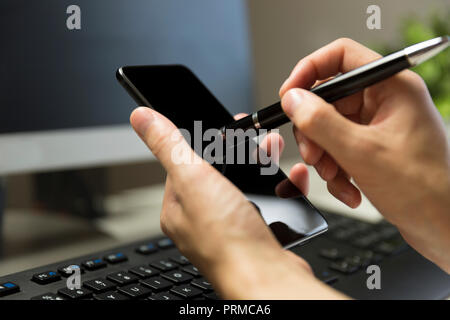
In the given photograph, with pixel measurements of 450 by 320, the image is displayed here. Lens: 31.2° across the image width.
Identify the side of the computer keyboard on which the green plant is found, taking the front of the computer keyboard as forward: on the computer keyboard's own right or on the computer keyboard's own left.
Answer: on the computer keyboard's own left

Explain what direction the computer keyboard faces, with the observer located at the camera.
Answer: facing the viewer and to the right of the viewer

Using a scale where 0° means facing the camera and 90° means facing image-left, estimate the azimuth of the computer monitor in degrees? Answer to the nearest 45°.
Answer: approximately 315°

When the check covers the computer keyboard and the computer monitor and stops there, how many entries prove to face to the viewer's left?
0

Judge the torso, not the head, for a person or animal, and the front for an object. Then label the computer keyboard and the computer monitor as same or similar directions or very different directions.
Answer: same or similar directions
